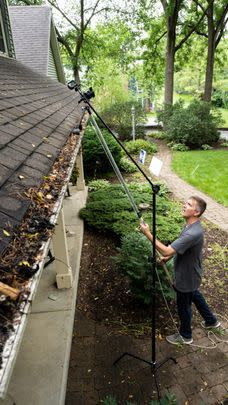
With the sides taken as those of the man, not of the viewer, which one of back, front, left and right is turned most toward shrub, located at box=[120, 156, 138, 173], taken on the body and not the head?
right

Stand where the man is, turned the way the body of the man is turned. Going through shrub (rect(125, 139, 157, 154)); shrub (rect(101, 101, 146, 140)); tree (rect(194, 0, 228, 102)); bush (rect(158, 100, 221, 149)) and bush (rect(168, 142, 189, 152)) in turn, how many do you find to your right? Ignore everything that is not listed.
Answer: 5

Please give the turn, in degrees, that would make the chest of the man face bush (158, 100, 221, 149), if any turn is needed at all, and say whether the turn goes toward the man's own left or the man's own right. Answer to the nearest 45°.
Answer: approximately 90° to the man's own right

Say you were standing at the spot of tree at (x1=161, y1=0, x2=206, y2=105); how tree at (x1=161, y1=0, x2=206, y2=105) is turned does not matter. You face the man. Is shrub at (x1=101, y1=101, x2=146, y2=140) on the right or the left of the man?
right

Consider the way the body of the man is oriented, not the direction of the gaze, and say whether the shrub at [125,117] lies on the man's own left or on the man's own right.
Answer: on the man's own right

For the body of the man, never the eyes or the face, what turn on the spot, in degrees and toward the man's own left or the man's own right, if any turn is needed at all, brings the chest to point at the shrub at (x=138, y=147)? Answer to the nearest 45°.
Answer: approximately 90° to the man's own right

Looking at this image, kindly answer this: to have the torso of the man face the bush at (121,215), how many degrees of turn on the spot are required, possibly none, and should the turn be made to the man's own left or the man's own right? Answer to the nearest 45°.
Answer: approximately 45° to the man's own right

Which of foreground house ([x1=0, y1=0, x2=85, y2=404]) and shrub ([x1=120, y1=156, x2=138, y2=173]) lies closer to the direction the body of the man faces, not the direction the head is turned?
the foreground house

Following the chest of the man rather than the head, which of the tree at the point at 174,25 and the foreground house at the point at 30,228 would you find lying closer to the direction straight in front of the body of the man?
the foreground house

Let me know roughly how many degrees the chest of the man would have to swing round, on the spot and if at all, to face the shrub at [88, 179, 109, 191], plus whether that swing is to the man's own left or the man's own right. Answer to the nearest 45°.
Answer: approximately 45° to the man's own right

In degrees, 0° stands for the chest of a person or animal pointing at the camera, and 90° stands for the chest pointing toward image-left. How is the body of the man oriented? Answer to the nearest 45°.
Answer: approximately 90°

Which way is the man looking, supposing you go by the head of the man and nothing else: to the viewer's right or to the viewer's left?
to the viewer's left

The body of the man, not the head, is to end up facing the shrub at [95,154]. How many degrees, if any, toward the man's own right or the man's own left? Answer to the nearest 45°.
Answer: approximately 45° to the man's own right

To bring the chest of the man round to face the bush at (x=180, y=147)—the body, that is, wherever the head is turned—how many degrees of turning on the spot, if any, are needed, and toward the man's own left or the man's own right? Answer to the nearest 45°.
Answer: approximately 90° to the man's own right

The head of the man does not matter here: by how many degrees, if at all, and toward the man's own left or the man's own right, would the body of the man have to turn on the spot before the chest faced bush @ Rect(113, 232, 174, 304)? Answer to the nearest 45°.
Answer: approximately 45° to the man's own right
